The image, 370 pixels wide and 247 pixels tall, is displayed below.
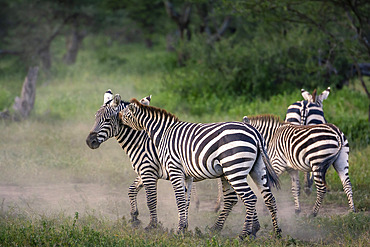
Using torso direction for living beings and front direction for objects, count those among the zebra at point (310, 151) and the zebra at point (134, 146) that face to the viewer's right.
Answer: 0

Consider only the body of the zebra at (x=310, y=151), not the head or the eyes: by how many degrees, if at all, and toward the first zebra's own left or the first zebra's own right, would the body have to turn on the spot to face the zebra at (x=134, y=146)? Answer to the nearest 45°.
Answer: approximately 45° to the first zebra's own left

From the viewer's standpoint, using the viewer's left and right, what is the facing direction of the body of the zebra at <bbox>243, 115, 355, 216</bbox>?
facing away from the viewer and to the left of the viewer

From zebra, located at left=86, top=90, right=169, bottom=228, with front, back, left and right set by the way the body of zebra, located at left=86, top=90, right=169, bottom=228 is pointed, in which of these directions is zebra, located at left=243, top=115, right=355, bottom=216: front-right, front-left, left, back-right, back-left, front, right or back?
back-left

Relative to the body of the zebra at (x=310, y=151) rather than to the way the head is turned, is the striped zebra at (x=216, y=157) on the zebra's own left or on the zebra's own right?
on the zebra's own left

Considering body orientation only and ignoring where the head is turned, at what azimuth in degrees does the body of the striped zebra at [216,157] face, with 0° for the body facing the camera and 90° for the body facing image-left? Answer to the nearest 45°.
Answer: approximately 135°

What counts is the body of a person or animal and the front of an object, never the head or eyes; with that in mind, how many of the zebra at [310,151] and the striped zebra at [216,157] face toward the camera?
0

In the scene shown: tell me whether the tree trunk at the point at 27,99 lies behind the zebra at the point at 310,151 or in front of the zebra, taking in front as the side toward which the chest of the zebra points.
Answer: in front
